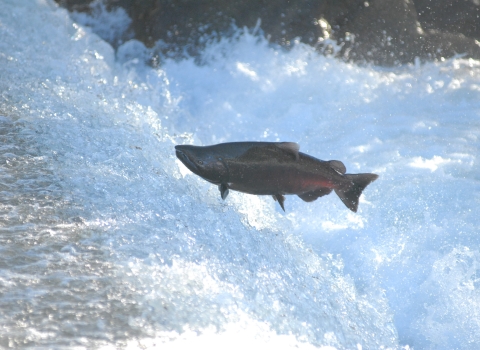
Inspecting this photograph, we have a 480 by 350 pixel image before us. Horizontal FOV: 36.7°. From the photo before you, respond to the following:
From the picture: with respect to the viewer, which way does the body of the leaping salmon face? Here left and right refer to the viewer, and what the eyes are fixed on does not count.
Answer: facing to the left of the viewer
